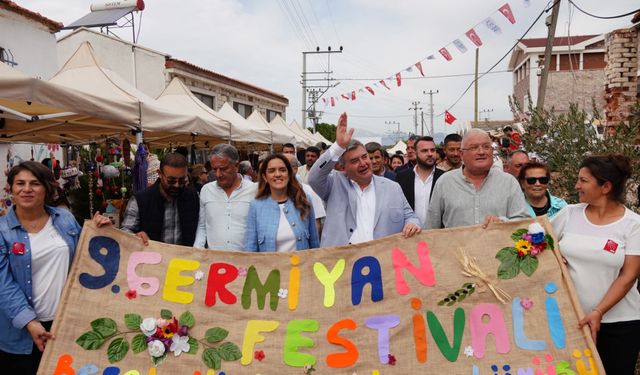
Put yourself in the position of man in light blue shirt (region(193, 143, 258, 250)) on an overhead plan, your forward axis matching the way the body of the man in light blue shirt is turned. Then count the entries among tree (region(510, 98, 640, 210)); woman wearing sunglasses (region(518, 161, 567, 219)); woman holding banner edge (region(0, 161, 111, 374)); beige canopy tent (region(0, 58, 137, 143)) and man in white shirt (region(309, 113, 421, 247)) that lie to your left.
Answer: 3

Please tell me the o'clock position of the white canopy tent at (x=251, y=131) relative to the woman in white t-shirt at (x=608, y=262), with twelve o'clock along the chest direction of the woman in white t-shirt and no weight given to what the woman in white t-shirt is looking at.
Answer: The white canopy tent is roughly at 3 o'clock from the woman in white t-shirt.

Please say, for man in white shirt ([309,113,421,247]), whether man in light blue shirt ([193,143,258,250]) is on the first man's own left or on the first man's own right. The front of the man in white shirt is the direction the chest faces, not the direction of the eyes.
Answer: on the first man's own right

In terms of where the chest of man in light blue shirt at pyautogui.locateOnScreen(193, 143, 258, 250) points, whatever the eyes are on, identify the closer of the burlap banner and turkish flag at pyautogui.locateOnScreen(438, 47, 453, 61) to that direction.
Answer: the burlap banner

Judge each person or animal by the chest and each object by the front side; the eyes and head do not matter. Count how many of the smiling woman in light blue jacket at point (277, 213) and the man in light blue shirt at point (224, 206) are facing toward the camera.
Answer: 2

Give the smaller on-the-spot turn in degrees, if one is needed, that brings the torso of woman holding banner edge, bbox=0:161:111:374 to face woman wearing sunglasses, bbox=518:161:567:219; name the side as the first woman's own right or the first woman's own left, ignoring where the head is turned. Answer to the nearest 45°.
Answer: approximately 90° to the first woman's own left

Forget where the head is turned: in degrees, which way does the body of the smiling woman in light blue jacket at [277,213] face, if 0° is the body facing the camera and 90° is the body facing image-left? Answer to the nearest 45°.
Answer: approximately 0°

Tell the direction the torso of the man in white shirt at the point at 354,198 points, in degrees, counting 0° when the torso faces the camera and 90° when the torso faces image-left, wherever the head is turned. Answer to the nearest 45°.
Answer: approximately 0°

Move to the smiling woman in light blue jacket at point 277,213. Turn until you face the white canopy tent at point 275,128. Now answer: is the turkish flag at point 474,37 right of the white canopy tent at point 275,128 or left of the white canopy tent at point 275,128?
right

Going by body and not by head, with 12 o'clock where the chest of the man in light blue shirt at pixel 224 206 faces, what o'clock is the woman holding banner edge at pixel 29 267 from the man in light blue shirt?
The woman holding banner edge is roughly at 2 o'clock from the man in light blue shirt.

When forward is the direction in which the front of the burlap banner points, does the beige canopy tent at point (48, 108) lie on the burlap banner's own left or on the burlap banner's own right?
on the burlap banner's own right
